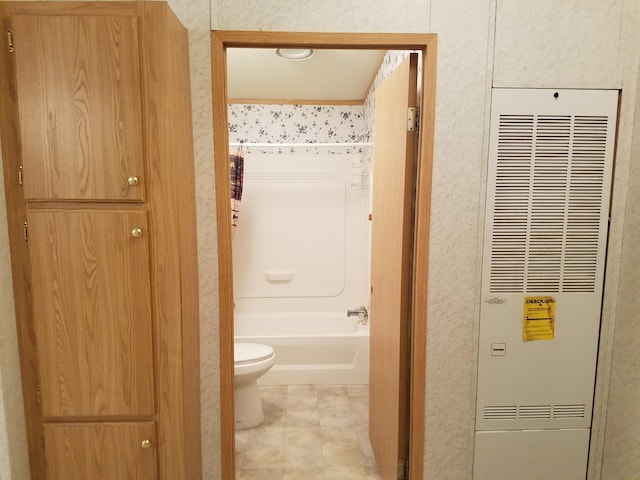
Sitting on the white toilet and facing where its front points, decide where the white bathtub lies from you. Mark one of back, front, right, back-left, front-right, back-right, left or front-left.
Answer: front-left

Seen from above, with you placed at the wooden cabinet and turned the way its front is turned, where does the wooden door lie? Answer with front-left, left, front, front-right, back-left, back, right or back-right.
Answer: left

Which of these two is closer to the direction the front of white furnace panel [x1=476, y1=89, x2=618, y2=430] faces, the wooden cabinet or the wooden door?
the wooden cabinet

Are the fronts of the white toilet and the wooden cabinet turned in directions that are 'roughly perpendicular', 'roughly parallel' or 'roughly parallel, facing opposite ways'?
roughly perpendicular

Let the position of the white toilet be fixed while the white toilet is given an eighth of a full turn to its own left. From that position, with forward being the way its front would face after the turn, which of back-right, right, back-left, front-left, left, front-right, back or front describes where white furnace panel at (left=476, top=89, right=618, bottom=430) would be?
right

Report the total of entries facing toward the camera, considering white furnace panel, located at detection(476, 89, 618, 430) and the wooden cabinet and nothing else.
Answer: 2

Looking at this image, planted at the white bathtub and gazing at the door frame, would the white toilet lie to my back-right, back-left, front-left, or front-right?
front-right

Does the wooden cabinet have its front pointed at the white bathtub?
no

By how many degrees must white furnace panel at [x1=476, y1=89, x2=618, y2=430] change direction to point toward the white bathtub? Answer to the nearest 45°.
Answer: approximately 135° to its right

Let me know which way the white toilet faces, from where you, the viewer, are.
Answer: facing to the right of the viewer

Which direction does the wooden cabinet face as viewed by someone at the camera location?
facing the viewer

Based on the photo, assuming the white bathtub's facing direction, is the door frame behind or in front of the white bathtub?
in front

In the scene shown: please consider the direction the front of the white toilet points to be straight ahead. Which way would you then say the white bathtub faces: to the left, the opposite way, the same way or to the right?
to the right

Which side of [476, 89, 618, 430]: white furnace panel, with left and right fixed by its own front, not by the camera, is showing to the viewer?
front

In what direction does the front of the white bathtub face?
toward the camera

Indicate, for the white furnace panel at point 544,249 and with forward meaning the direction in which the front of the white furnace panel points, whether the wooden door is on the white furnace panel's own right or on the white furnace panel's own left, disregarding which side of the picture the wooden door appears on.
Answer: on the white furnace panel's own right

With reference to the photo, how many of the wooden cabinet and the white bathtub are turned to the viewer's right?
0

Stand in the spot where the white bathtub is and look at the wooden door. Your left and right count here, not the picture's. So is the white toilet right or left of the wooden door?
right
